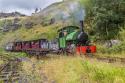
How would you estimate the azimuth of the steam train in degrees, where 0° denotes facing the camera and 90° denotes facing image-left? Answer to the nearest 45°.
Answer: approximately 315°

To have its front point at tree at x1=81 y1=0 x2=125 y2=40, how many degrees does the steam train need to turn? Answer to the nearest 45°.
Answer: approximately 90° to its left
